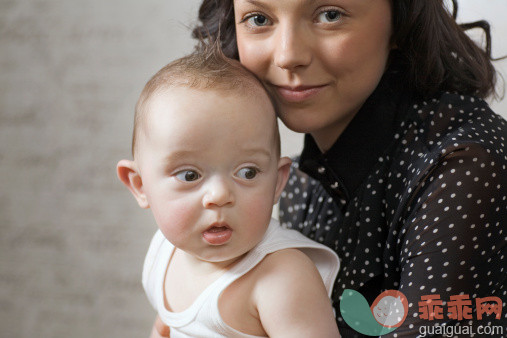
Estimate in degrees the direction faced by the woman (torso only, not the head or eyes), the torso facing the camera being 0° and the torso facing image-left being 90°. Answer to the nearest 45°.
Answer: approximately 45°
